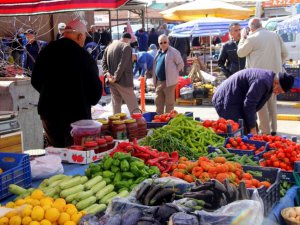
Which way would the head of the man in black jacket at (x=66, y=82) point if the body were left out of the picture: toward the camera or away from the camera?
away from the camera

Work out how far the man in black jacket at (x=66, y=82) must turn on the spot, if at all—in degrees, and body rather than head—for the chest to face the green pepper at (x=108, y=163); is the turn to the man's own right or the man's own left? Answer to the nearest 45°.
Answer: approximately 135° to the man's own right

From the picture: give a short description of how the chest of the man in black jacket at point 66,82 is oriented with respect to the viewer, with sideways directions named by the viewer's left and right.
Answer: facing away from the viewer and to the right of the viewer

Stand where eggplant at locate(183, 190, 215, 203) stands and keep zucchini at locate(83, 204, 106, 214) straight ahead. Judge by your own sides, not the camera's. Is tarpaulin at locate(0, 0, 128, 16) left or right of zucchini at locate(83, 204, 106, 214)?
right

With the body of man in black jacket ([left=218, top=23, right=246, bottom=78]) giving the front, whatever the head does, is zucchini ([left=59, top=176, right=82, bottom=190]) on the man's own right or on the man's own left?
on the man's own right

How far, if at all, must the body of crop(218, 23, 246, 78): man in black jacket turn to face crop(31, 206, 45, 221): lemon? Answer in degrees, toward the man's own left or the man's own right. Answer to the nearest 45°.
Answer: approximately 45° to the man's own right
